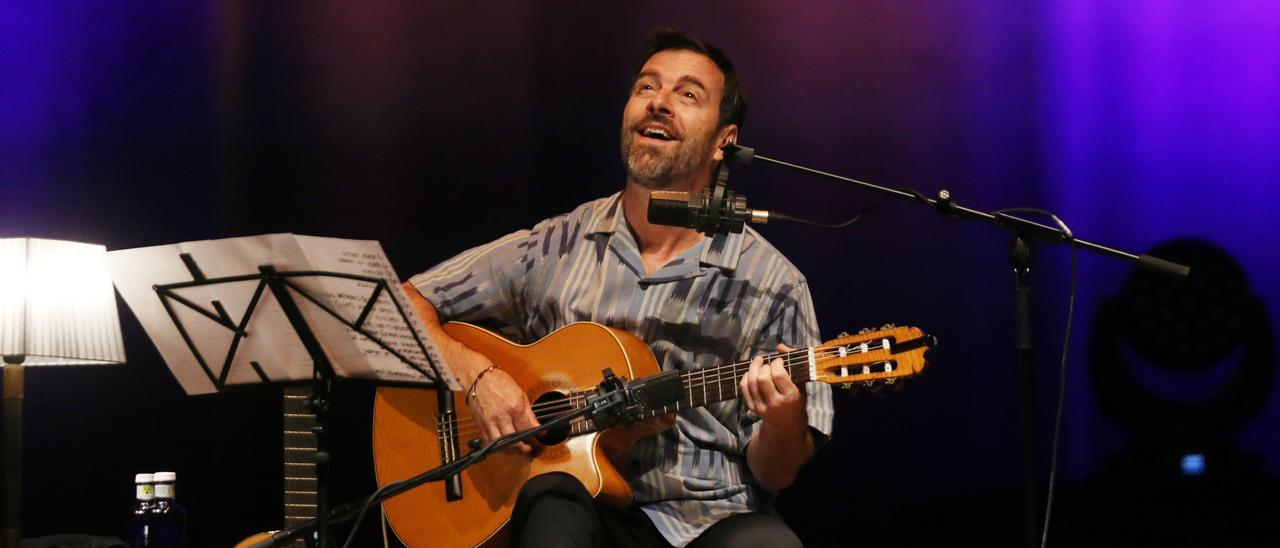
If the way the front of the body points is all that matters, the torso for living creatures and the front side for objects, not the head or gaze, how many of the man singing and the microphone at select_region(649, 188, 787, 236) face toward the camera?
1

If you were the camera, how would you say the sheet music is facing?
facing away from the viewer and to the right of the viewer

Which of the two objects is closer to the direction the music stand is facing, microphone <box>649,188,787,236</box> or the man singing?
the man singing

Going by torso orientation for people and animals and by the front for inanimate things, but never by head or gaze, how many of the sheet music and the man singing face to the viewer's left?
0

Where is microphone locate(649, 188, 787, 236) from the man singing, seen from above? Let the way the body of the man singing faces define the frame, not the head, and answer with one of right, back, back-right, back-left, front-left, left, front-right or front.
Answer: front

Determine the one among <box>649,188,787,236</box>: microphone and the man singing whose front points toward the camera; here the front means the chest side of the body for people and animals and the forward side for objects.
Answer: the man singing

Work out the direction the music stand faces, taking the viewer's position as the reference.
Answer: facing away from the viewer and to the right of the viewer

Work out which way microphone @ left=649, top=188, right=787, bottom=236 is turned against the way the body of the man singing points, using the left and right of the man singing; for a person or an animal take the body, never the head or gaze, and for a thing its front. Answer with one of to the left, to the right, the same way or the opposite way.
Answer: to the right

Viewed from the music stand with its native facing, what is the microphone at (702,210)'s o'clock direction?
The microphone is roughly at 2 o'clock from the music stand.

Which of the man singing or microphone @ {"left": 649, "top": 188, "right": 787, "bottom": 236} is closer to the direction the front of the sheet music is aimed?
the man singing

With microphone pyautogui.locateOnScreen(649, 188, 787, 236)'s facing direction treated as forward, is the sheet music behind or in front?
in front

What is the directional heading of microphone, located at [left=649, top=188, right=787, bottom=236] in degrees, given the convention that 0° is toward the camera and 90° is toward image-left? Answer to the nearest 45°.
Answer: approximately 90°

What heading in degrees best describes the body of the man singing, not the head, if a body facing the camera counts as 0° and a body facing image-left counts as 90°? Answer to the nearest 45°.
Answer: approximately 0°

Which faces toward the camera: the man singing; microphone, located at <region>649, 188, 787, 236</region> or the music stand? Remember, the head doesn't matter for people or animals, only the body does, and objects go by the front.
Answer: the man singing

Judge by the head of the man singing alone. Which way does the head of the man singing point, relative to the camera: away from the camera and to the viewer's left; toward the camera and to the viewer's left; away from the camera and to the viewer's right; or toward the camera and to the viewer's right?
toward the camera and to the viewer's left
